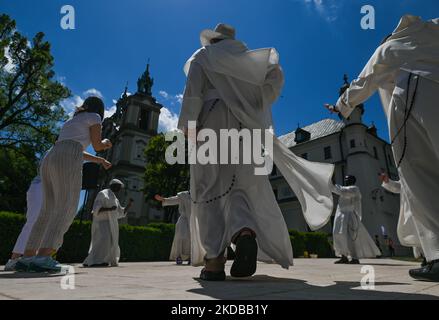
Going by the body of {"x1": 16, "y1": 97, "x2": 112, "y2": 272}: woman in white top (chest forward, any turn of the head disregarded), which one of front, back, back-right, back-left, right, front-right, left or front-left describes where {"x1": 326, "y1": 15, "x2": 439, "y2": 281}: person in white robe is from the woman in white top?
front-right

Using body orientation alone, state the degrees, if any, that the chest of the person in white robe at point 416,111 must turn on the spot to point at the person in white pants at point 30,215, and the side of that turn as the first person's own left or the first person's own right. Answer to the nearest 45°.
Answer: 0° — they already face them

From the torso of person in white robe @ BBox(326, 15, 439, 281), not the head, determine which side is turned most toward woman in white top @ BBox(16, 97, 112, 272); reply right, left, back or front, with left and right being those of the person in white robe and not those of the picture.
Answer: front

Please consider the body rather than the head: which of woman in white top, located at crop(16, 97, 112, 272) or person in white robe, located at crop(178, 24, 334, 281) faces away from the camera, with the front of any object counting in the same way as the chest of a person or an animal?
the person in white robe

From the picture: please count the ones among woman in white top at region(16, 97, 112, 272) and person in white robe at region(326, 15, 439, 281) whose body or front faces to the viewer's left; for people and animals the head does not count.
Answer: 1

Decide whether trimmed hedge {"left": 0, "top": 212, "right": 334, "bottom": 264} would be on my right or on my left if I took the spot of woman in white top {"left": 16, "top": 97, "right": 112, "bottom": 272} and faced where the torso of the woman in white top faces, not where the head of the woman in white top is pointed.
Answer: on my left

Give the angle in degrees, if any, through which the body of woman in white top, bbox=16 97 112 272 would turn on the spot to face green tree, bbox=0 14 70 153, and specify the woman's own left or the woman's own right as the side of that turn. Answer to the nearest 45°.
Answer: approximately 90° to the woman's own left

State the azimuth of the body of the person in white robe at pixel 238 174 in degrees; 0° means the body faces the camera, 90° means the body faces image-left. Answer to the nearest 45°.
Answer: approximately 180°

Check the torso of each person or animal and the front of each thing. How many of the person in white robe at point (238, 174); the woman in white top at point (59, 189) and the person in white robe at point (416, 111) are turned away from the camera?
1

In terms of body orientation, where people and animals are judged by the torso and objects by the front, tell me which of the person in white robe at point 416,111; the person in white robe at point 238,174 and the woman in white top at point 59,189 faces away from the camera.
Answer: the person in white robe at point 238,174

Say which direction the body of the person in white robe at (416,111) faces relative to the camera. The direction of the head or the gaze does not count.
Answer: to the viewer's left

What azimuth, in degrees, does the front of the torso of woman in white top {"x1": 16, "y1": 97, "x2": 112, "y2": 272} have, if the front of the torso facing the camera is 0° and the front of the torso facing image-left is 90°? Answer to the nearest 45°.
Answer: approximately 270°

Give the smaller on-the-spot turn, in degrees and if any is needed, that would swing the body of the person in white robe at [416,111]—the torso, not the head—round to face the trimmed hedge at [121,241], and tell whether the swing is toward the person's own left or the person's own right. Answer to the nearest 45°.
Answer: approximately 45° to the person's own right
